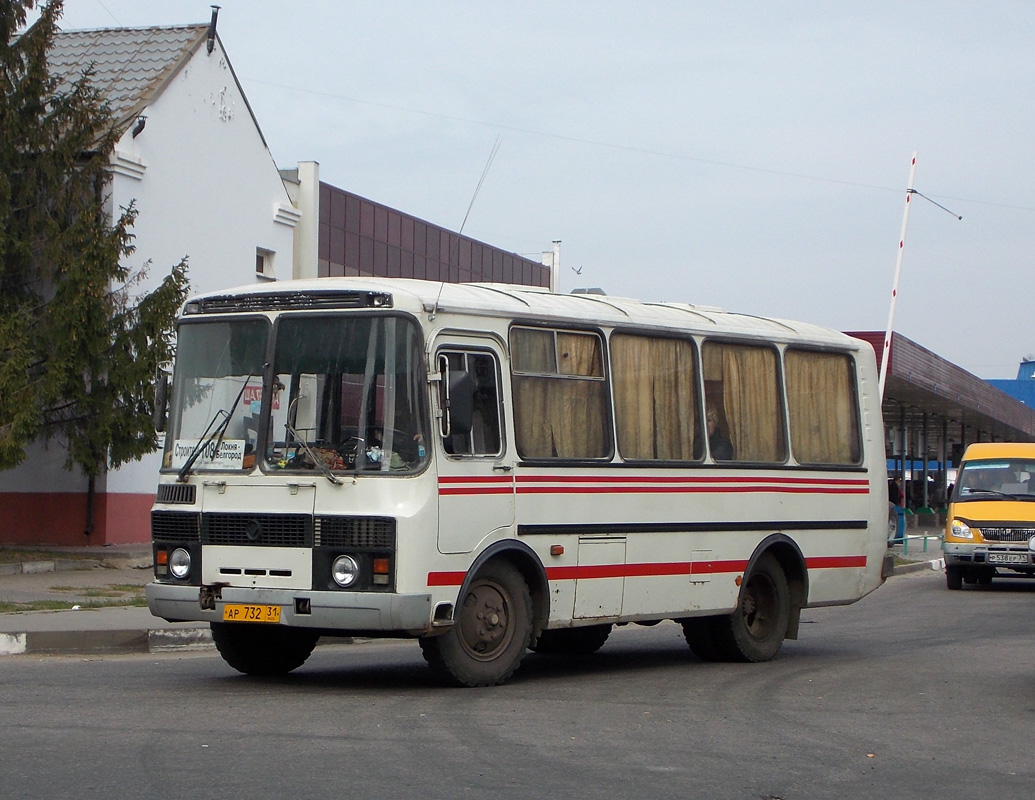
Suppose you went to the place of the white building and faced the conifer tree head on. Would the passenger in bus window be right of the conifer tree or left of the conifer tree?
left

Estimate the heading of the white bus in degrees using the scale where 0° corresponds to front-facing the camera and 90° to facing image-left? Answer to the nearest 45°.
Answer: approximately 45°

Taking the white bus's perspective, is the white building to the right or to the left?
on its right
